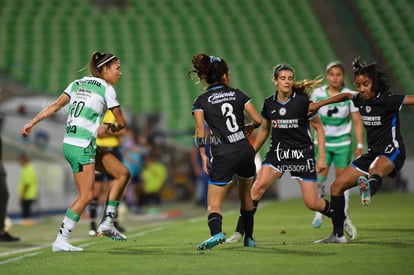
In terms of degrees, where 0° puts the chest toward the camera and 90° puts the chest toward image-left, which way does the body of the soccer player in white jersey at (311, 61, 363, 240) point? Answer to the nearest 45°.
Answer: approximately 0°

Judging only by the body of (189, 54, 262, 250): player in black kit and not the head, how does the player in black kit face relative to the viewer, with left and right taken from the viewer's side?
facing away from the viewer

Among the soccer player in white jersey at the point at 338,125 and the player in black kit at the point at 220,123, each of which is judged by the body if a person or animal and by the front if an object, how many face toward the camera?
1

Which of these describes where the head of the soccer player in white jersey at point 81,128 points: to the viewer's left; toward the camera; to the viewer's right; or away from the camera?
to the viewer's right

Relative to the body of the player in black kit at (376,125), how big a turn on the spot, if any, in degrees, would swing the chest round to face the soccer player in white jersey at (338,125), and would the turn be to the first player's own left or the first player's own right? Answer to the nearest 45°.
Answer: approximately 135° to the first player's own right

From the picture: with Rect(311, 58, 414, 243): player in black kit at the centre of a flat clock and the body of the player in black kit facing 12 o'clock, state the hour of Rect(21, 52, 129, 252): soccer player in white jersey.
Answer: The soccer player in white jersey is roughly at 1 o'clock from the player in black kit.

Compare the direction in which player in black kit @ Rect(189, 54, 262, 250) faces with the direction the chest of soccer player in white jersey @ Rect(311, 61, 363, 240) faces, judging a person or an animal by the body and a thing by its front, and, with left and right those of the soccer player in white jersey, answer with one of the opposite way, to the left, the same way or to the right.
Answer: the opposite way
